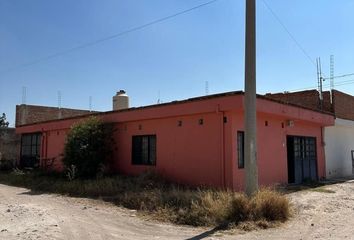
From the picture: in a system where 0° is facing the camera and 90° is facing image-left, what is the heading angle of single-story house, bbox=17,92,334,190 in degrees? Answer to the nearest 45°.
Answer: approximately 315°

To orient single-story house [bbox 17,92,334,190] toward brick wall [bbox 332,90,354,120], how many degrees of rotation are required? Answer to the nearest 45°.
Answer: approximately 90° to its left

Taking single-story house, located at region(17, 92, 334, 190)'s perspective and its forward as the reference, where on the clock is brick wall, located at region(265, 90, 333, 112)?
The brick wall is roughly at 9 o'clock from the single-story house.

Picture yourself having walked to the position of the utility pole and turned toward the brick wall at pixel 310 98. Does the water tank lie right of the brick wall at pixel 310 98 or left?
left

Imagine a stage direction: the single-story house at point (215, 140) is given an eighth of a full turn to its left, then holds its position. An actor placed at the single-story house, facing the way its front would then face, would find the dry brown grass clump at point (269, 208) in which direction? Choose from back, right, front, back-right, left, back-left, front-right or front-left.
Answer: right

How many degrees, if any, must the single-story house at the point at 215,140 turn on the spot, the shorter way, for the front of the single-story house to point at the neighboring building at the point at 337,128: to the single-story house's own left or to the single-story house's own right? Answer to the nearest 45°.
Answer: approximately 90° to the single-story house's own left
